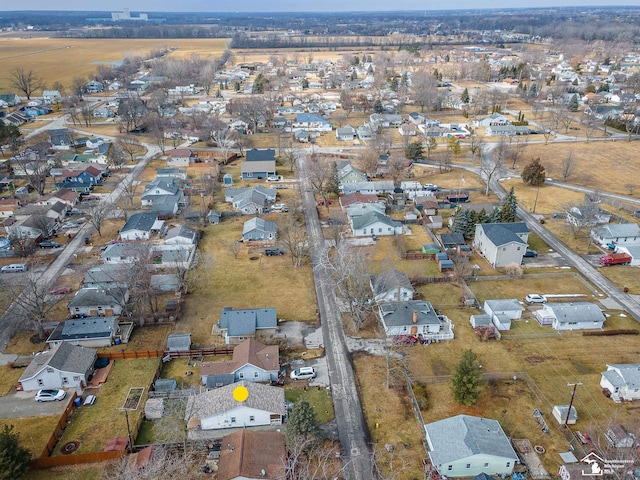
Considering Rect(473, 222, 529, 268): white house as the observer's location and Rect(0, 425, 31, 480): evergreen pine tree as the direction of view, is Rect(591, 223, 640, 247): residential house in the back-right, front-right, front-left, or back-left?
back-left

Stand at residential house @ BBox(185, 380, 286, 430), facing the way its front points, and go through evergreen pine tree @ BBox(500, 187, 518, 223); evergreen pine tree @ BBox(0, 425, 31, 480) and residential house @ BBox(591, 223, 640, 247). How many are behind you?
1

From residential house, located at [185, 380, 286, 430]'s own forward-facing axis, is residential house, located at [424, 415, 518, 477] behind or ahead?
ahead

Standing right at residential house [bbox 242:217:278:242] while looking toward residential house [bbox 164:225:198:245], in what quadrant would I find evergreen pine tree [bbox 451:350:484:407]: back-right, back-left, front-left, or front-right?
back-left
